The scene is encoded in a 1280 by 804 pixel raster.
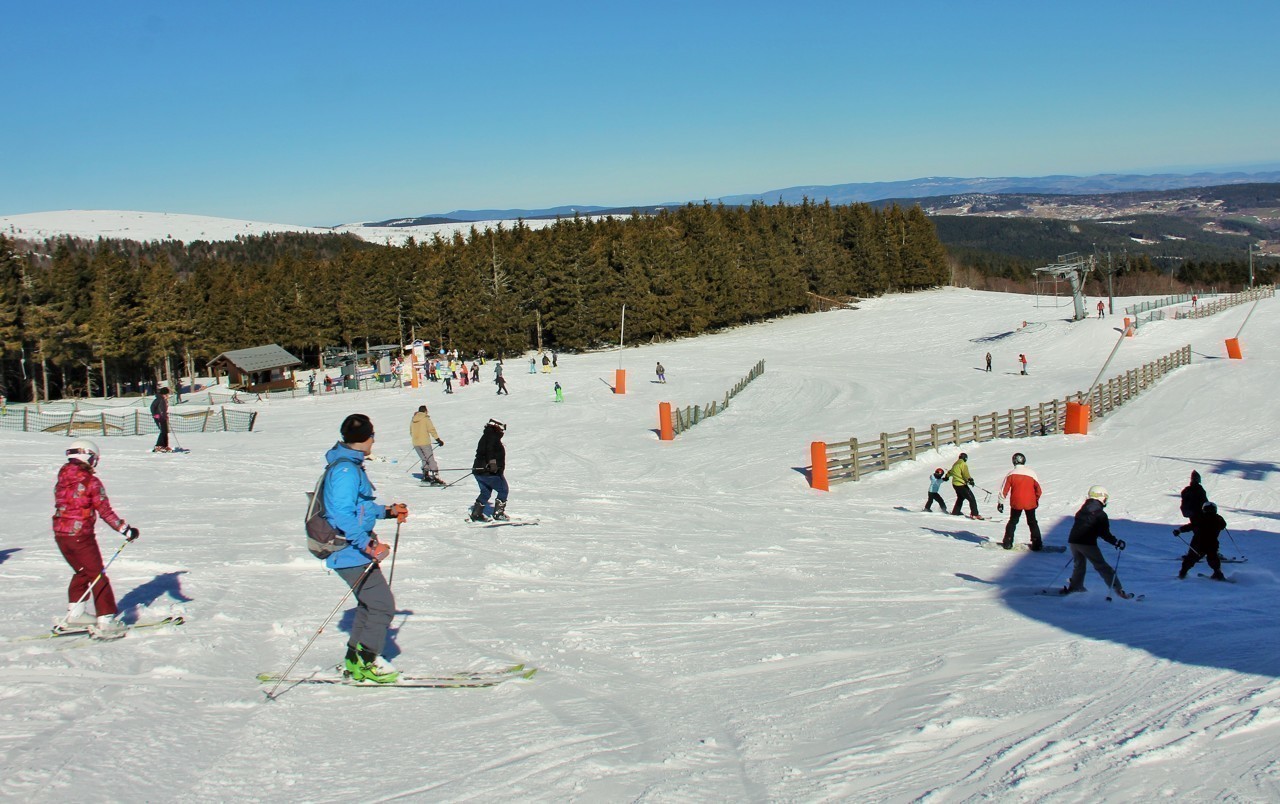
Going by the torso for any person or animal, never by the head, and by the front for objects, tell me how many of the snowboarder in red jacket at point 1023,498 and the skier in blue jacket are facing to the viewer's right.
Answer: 1

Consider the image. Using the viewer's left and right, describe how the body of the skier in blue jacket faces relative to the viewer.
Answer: facing to the right of the viewer

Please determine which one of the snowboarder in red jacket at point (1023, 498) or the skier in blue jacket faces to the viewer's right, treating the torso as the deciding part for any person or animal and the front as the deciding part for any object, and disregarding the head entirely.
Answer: the skier in blue jacket

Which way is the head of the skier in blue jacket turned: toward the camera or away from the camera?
away from the camera
